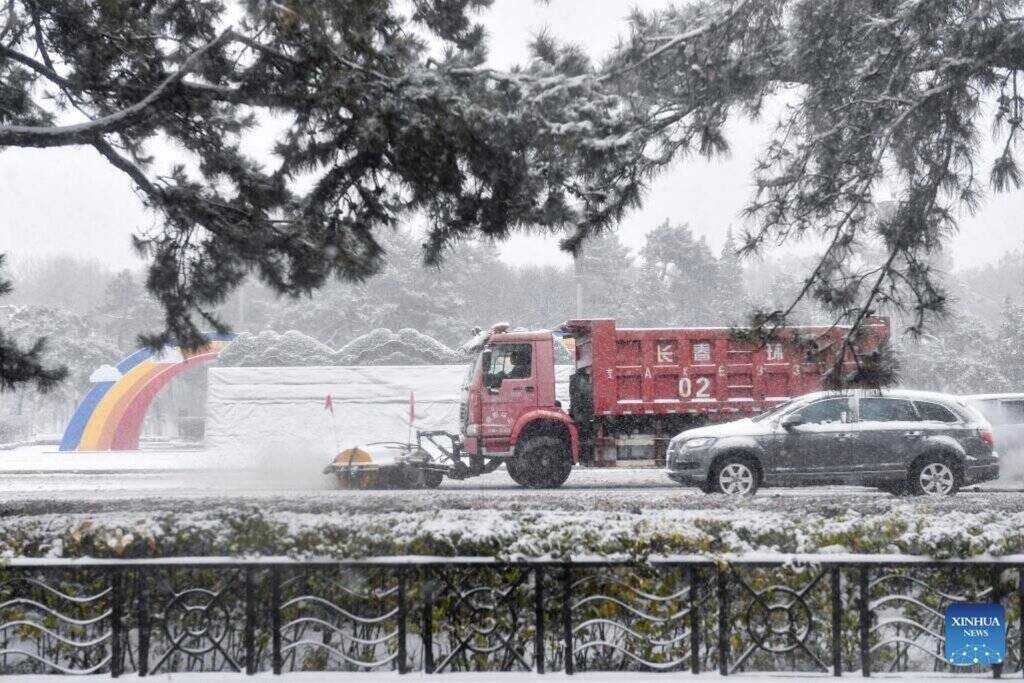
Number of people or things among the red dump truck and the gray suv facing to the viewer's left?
2

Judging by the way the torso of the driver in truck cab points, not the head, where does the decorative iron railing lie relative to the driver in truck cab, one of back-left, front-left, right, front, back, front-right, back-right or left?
left

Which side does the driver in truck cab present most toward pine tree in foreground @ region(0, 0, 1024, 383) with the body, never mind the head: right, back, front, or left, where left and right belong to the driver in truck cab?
left

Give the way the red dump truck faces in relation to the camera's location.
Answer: facing to the left of the viewer

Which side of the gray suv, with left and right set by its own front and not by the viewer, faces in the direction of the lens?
left

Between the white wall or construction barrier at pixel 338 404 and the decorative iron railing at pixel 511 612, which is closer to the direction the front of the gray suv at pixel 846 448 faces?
the white wall or construction barrier

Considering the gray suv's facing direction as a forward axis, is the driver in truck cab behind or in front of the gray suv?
in front

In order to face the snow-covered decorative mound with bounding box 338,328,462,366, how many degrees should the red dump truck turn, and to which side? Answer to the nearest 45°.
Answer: approximately 45° to its right

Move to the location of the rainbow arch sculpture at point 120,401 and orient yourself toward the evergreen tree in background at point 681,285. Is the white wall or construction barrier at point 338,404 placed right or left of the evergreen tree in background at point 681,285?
right

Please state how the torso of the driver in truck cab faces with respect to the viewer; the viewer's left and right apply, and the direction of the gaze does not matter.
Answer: facing to the left of the viewer

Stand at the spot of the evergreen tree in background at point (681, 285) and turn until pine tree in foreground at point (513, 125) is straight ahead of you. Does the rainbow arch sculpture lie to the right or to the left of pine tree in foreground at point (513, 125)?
right

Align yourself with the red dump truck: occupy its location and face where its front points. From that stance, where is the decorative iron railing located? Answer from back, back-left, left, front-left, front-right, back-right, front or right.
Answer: left

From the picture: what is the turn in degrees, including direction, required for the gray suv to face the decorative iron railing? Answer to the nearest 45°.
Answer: approximately 90° to its left

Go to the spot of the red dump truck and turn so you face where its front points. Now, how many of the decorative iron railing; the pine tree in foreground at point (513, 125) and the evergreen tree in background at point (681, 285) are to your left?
2
